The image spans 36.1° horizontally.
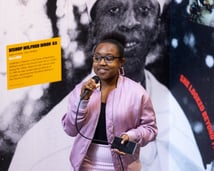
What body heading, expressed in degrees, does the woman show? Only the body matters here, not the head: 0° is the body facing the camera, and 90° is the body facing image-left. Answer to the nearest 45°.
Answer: approximately 45°
